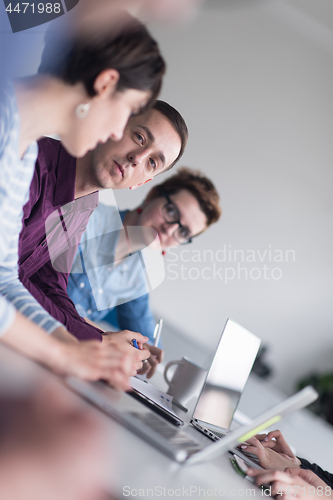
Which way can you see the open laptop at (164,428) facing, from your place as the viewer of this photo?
facing to the left of the viewer

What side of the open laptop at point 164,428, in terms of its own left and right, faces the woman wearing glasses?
right

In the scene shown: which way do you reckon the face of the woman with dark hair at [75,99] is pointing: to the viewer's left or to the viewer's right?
to the viewer's right

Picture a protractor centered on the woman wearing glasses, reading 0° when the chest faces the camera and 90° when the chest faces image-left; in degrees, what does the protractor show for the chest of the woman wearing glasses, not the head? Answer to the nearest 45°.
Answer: approximately 315°

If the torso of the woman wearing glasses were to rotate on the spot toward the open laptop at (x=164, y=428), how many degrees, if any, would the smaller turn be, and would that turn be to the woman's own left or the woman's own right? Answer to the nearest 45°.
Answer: approximately 45° to the woman's own right

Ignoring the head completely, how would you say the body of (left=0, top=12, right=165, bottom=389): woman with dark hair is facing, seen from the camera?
to the viewer's right

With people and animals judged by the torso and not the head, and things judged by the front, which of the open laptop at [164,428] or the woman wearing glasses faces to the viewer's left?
the open laptop

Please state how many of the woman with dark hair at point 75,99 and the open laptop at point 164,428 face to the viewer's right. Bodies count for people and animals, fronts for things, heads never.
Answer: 1
